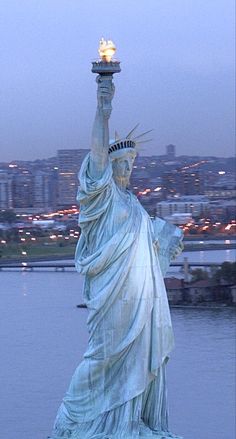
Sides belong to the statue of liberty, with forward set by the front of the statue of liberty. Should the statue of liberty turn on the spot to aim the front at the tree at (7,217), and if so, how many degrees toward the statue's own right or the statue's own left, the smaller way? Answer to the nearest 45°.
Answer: approximately 135° to the statue's own left

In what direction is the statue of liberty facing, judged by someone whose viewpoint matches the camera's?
facing the viewer and to the right of the viewer

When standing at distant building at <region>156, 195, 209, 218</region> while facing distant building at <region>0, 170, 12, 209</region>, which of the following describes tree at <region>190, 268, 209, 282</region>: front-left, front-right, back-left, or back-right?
back-left

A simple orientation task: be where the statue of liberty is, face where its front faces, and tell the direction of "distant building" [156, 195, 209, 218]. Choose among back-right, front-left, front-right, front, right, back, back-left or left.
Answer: back-left

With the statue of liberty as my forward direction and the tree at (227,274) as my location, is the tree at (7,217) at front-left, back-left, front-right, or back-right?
back-right

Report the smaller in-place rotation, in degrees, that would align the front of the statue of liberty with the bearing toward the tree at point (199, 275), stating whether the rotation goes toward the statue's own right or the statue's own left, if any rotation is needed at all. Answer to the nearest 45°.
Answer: approximately 135° to the statue's own left

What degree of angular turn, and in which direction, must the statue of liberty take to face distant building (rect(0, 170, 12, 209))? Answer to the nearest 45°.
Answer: approximately 135° to its left

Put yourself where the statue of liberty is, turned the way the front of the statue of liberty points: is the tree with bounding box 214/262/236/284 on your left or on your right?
on your left
